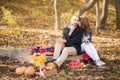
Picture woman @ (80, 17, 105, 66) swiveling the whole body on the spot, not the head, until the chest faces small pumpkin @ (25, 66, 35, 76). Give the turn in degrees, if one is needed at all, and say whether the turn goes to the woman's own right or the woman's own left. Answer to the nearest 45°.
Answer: approximately 90° to the woman's own right

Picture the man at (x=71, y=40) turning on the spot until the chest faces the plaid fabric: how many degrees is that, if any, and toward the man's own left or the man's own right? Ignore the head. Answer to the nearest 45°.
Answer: approximately 45° to the man's own right

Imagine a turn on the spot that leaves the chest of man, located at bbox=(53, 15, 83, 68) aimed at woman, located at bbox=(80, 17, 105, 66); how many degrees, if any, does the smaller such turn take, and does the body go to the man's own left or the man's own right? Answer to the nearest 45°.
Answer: approximately 135° to the man's own left

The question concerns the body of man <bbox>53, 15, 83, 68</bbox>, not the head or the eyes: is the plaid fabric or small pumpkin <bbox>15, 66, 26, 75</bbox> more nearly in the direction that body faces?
the small pumpkin

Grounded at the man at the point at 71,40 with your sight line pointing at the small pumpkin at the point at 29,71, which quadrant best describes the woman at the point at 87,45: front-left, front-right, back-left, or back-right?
back-left
